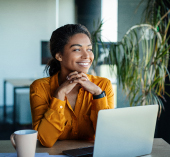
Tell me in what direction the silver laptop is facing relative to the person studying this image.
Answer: facing away from the viewer and to the left of the viewer

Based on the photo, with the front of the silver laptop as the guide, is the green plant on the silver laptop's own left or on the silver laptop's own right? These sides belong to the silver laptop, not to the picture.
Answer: on the silver laptop's own right
